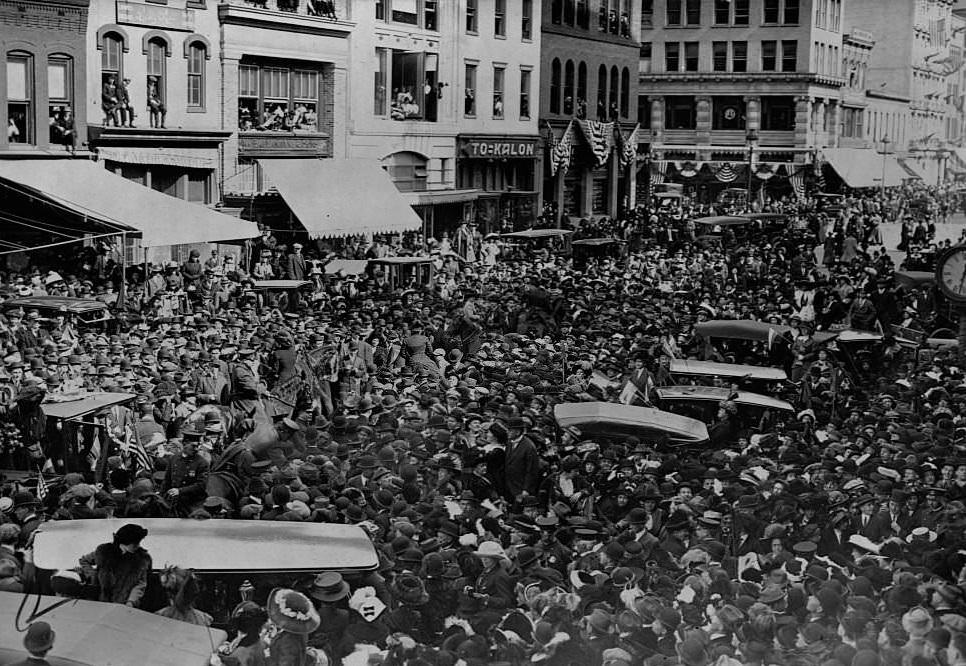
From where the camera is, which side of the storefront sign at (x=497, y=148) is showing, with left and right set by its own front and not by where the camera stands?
front

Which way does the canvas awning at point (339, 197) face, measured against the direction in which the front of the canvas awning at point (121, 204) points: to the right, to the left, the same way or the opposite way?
the same way

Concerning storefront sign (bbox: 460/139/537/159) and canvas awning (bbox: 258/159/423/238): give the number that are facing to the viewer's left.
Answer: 0

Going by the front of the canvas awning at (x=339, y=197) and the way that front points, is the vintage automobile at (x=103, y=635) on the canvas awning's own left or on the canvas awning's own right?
on the canvas awning's own right

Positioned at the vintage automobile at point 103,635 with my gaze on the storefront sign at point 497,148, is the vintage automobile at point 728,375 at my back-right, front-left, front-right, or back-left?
front-right

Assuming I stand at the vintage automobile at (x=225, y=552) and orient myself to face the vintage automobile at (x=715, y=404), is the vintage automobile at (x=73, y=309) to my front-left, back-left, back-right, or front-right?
front-left

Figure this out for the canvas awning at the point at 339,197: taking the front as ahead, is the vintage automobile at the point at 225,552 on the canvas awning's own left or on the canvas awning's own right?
on the canvas awning's own right

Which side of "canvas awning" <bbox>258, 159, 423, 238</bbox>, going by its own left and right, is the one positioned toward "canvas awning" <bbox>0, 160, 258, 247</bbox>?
right

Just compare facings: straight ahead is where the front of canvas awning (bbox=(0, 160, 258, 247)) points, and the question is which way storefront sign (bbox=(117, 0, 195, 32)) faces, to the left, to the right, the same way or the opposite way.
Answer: the same way

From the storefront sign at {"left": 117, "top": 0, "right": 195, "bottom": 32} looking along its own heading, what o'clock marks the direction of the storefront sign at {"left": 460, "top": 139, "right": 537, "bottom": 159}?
the storefront sign at {"left": 460, "top": 139, "right": 537, "bottom": 159} is roughly at 9 o'clock from the storefront sign at {"left": 117, "top": 0, "right": 195, "bottom": 32}.

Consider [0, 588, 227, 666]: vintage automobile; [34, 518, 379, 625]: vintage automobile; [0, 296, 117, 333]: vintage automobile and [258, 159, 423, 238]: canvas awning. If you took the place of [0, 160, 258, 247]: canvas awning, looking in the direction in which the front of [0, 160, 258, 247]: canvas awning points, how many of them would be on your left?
1

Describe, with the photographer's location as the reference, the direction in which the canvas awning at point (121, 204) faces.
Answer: facing the viewer and to the right of the viewer

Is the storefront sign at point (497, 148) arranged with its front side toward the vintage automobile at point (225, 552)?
yes

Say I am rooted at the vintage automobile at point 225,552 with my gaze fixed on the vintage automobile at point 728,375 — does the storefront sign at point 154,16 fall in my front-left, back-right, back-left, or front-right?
front-left

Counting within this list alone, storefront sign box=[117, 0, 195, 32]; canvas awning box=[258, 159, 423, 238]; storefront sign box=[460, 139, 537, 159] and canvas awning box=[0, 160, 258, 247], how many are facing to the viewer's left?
0

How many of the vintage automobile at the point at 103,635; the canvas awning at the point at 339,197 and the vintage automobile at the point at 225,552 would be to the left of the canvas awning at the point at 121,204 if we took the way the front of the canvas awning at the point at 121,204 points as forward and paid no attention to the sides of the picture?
1

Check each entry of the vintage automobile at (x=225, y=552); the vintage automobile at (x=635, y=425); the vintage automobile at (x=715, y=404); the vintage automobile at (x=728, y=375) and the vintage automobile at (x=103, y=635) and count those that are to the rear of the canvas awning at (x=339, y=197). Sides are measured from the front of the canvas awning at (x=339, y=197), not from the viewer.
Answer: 0

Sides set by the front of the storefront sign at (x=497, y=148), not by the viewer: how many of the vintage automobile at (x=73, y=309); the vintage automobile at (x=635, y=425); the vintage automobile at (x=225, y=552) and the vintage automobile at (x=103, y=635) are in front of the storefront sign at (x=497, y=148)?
4

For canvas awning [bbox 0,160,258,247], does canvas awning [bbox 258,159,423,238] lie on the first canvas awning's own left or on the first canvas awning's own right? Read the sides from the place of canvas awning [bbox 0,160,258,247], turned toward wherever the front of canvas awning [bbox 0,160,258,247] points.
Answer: on the first canvas awning's own left
